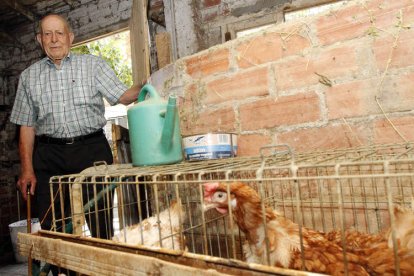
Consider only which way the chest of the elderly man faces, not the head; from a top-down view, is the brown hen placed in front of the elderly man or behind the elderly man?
in front

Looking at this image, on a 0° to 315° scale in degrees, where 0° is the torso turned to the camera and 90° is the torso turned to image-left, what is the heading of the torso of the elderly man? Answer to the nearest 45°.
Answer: approximately 0°

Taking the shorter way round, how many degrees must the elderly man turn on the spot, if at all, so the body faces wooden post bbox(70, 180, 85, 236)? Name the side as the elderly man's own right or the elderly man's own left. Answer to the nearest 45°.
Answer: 0° — they already face it

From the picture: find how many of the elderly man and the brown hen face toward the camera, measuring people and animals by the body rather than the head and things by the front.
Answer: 1

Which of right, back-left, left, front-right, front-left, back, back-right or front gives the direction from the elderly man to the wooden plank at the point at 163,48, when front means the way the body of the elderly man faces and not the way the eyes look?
left

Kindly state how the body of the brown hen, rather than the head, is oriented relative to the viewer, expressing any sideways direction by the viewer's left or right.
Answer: facing to the left of the viewer

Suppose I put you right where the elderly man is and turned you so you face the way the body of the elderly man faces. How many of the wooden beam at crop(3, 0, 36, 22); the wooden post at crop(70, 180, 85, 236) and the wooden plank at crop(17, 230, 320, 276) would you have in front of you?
2

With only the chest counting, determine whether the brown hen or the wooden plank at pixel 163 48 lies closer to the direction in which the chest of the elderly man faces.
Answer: the brown hen
